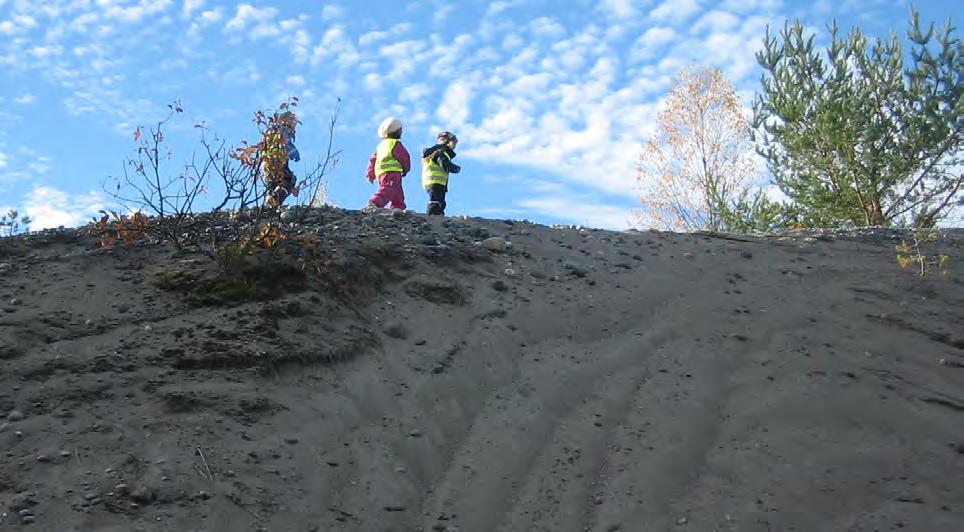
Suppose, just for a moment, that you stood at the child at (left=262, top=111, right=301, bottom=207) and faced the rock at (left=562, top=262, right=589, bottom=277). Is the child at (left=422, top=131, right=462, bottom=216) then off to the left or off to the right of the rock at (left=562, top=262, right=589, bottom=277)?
left

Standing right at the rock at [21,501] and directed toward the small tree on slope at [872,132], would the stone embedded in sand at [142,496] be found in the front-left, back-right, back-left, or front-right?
front-right

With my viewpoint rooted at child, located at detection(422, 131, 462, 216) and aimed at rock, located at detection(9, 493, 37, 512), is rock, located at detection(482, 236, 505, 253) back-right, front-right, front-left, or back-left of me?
front-left

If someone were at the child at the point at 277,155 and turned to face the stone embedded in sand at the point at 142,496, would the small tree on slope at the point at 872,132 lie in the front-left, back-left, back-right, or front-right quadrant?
back-left

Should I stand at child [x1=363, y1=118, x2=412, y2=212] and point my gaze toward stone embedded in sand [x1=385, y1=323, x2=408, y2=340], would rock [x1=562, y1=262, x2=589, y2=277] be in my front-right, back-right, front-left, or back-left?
front-left
